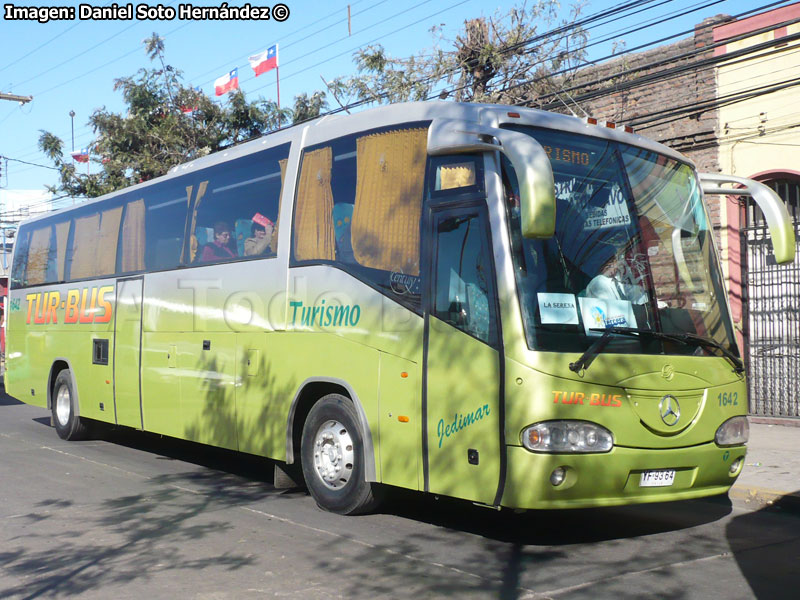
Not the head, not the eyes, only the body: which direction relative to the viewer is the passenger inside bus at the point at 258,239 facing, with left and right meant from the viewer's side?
facing the viewer and to the right of the viewer

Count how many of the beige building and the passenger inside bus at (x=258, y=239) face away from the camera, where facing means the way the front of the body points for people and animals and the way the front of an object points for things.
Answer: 0

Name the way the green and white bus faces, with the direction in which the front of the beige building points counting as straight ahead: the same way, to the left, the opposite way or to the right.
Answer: to the left

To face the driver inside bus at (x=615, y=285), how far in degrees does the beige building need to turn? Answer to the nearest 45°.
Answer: approximately 45° to its left

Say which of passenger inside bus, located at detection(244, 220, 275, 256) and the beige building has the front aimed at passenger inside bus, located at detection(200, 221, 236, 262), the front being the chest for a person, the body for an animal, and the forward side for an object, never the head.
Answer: the beige building

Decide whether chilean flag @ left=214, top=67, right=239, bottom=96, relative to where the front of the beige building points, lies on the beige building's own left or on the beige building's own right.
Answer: on the beige building's own right

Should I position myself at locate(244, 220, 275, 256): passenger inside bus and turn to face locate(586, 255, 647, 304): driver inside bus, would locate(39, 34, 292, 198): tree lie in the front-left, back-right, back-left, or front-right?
back-left

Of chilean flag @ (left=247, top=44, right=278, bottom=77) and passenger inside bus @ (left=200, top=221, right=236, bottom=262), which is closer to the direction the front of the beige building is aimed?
the passenger inside bus

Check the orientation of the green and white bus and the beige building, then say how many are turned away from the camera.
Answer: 0

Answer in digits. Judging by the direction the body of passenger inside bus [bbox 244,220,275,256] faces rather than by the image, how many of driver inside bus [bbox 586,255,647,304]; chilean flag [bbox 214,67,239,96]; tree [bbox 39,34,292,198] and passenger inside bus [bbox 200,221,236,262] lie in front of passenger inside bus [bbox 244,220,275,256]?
1

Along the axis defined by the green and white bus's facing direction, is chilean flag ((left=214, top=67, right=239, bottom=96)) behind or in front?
behind

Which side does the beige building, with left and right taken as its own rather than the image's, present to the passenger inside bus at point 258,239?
front
